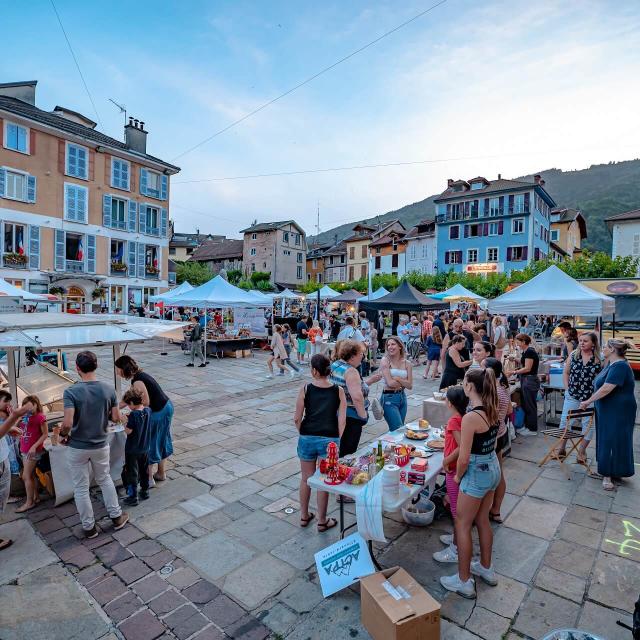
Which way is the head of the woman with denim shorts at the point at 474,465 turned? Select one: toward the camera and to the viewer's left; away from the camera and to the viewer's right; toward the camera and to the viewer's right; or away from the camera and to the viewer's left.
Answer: away from the camera and to the viewer's left

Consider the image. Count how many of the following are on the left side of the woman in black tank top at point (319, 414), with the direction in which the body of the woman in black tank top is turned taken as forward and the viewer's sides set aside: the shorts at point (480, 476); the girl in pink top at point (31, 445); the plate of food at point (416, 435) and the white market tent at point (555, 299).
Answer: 1

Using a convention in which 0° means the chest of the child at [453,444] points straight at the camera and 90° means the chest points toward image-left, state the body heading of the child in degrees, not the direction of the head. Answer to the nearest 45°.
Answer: approximately 90°

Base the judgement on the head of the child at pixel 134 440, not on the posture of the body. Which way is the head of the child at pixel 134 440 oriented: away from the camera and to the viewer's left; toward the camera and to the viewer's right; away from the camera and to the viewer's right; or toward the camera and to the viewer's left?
away from the camera and to the viewer's left

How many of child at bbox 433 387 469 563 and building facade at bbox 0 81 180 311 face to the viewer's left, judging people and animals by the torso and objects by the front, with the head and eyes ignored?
1

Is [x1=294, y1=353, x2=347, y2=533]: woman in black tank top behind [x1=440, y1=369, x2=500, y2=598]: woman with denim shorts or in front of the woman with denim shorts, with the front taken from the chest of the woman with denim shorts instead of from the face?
in front

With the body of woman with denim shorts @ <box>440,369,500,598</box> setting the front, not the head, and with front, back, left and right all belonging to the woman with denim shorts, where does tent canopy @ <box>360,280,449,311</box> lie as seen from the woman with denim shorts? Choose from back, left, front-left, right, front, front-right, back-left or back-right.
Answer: front-right

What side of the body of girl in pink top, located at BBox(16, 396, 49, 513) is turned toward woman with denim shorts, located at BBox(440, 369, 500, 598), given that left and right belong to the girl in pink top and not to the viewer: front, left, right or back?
left

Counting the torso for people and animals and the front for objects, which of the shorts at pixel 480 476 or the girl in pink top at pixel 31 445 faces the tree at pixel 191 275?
the shorts

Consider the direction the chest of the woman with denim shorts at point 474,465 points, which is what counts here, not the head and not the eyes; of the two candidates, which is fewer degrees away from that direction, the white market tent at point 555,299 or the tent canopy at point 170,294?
the tent canopy

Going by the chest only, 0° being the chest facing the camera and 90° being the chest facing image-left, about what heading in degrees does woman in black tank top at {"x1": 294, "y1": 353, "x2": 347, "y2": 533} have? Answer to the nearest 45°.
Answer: approximately 180°
